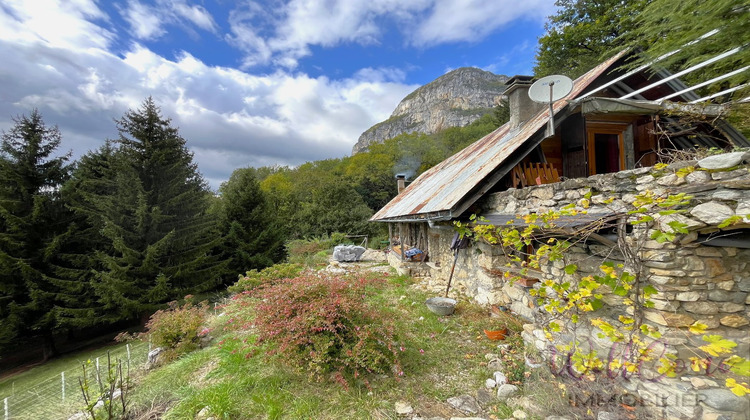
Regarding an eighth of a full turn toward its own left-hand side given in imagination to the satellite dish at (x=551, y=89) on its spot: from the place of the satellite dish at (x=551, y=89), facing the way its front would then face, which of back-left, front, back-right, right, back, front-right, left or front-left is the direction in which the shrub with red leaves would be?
right

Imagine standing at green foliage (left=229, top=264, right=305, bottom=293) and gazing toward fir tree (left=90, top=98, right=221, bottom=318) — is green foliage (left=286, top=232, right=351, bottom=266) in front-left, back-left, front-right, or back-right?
front-right

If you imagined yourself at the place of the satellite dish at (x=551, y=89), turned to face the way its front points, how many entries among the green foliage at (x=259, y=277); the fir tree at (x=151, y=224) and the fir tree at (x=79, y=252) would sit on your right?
3

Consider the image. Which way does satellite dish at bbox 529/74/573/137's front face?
toward the camera

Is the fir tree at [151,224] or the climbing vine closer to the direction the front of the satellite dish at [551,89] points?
the climbing vine

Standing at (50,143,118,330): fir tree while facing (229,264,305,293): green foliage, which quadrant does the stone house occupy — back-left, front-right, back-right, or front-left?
front-right

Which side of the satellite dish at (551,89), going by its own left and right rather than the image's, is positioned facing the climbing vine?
front

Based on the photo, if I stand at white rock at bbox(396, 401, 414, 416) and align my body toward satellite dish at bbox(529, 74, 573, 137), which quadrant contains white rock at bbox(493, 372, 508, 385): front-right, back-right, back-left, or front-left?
front-right

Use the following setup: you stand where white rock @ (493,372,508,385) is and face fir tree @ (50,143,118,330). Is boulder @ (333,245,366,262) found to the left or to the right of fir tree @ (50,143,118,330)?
right

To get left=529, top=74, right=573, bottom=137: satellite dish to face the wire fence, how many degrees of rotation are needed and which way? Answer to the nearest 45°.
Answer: approximately 45° to its right

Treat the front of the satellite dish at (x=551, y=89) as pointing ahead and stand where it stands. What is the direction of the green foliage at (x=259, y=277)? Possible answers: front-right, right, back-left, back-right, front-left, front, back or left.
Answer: right
